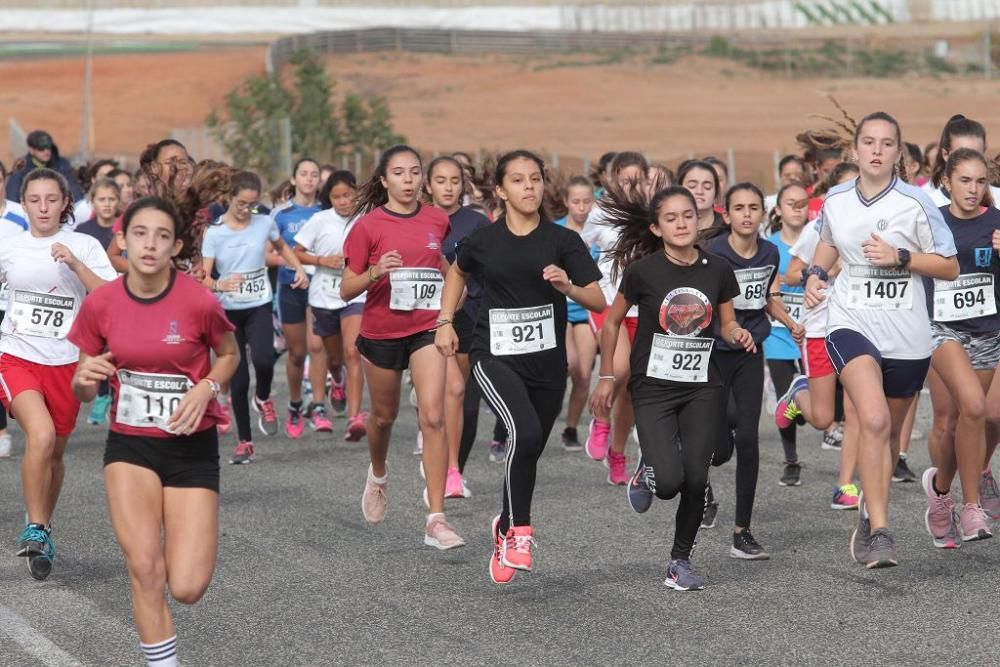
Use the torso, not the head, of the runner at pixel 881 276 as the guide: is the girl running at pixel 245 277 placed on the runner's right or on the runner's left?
on the runner's right

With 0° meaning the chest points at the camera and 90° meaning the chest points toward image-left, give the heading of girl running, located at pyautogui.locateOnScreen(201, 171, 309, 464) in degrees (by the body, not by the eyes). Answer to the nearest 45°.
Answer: approximately 0°

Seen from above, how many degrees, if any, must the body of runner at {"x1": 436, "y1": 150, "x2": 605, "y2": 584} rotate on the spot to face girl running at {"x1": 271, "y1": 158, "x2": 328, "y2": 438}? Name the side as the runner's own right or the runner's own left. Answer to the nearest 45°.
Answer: approximately 180°

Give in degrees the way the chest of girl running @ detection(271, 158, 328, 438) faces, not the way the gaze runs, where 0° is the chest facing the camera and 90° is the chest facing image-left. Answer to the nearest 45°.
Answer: approximately 0°

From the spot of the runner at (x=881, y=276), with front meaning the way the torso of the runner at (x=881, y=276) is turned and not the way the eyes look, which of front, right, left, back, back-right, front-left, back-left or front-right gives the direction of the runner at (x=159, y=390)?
front-right

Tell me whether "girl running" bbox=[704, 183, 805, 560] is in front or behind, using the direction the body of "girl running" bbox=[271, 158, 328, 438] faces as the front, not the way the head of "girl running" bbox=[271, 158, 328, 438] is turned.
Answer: in front

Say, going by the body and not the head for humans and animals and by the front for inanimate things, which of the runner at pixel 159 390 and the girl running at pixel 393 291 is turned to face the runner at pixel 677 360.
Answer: the girl running

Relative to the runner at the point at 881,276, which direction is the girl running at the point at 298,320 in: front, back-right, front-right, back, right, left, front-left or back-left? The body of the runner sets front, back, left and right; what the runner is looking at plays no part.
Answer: back-right

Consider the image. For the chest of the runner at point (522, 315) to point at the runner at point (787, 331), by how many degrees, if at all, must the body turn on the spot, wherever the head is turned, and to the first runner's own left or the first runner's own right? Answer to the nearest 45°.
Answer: approximately 135° to the first runner's own left

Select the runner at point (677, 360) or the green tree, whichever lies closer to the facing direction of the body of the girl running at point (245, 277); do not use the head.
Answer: the runner
